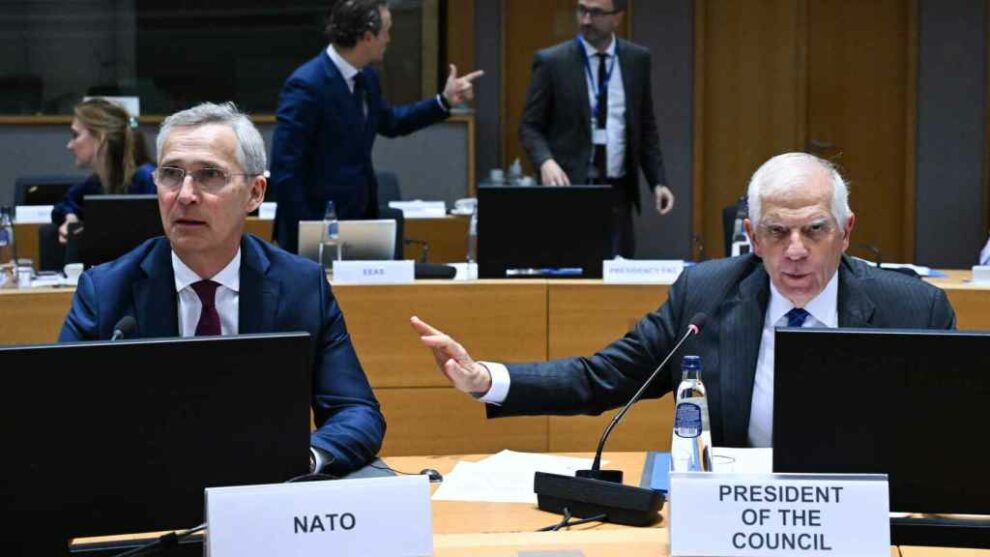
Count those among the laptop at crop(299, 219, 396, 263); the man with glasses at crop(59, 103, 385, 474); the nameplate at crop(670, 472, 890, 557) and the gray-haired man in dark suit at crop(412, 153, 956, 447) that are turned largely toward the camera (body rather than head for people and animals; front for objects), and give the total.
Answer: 3

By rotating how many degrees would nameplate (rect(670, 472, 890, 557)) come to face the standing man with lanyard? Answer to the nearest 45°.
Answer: approximately 180°

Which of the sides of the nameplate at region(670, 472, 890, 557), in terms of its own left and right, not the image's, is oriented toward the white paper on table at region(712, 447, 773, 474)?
back

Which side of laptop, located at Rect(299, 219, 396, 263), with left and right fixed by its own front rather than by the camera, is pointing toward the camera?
back

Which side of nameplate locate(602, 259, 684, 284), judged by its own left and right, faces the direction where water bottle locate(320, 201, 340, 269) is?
right

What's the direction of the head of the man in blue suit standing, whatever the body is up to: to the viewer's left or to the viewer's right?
to the viewer's right

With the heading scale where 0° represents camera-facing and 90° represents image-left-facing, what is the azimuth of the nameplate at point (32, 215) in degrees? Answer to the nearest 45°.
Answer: approximately 0°

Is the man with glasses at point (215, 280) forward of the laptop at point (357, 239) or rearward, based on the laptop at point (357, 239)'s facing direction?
rearward

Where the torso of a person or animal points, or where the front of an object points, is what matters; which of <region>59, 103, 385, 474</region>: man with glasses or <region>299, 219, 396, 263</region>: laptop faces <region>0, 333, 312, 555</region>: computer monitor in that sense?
the man with glasses

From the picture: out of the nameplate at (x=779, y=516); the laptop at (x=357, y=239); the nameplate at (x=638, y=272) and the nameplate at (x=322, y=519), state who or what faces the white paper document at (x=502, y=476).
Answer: the nameplate at (x=638, y=272)

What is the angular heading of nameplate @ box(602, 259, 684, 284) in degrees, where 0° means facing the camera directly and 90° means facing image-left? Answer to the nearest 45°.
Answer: approximately 0°

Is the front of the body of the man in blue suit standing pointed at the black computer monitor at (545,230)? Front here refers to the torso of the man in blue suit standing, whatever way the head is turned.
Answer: yes
